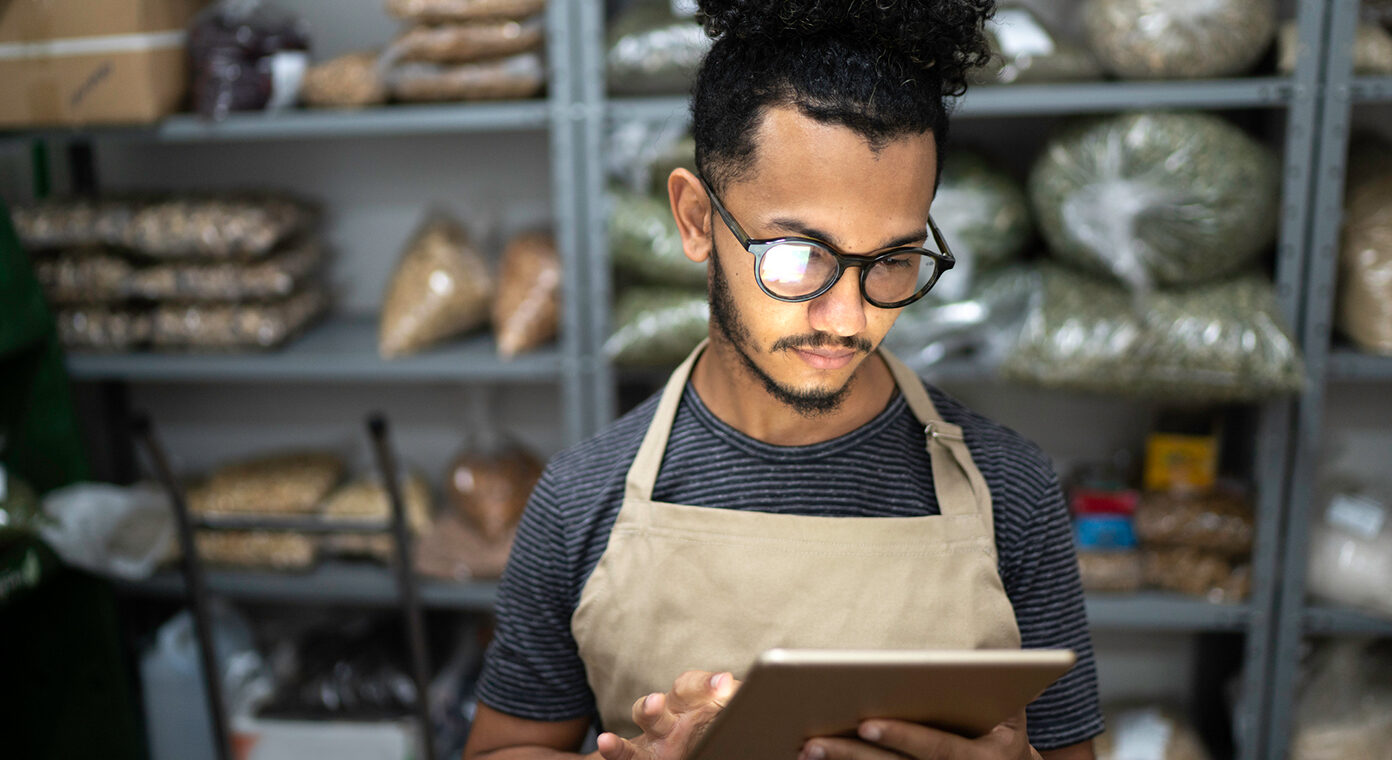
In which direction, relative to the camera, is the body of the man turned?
toward the camera

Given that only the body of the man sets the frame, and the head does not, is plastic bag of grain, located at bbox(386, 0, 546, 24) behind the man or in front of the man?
behind

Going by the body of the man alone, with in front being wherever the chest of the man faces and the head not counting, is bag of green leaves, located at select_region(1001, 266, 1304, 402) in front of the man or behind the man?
behind

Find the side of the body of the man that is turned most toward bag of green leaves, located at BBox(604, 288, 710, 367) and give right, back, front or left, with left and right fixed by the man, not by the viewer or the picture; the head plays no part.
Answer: back

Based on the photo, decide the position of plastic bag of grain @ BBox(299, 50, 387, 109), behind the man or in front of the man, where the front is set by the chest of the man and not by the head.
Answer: behind

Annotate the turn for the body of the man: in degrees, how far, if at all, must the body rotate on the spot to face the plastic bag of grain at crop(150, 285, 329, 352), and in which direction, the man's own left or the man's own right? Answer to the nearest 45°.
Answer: approximately 135° to the man's own right

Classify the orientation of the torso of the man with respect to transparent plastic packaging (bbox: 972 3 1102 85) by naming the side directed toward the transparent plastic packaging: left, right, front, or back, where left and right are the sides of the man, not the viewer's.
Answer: back
